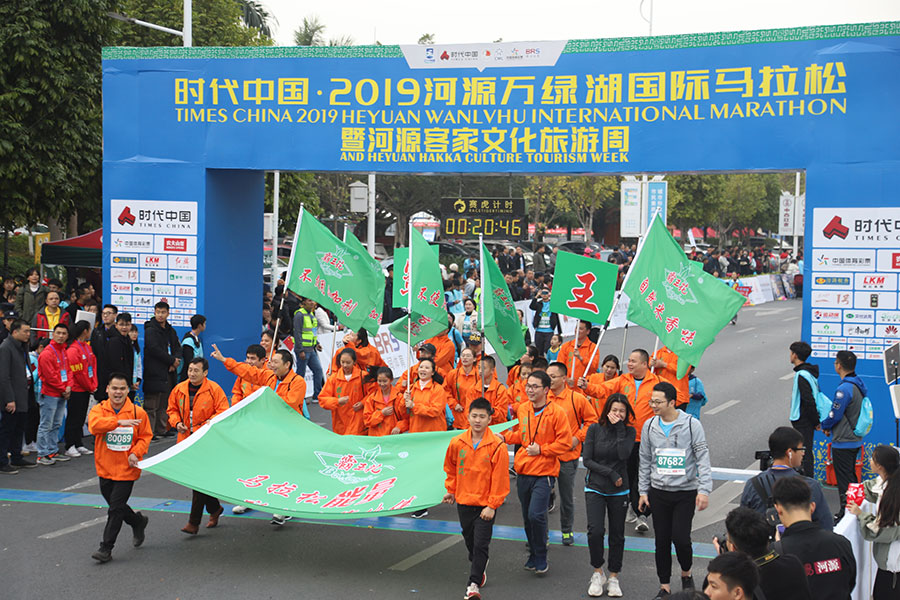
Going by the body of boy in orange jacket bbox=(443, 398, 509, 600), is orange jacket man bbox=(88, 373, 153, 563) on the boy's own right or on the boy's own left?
on the boy's own right

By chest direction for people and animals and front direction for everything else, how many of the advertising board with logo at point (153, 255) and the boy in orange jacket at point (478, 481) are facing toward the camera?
2

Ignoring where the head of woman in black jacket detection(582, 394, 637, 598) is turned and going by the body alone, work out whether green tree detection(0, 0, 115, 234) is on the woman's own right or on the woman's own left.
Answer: on the woman's own right

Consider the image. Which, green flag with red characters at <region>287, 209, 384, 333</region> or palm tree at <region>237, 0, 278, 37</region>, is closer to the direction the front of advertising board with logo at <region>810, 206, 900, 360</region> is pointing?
the green flag with red characters

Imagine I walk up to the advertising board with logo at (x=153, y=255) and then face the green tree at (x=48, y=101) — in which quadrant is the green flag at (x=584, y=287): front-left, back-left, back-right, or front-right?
back-right

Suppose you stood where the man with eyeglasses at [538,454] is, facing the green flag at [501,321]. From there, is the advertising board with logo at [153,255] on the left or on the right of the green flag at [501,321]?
left

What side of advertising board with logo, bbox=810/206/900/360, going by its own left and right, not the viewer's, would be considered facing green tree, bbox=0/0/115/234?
right

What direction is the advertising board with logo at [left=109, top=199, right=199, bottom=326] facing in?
toward the camera

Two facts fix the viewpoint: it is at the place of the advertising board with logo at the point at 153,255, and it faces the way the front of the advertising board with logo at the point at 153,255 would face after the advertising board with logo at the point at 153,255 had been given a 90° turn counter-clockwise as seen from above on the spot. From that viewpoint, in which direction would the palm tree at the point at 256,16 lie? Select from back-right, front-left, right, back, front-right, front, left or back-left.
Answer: left

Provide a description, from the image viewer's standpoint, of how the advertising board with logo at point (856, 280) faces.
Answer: facing the viewer

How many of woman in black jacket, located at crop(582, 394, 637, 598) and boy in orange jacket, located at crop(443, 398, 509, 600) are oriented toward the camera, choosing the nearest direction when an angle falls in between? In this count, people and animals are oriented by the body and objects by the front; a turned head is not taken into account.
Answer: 2

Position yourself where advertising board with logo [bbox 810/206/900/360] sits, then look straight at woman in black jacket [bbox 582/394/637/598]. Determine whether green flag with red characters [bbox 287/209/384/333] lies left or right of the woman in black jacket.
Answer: right

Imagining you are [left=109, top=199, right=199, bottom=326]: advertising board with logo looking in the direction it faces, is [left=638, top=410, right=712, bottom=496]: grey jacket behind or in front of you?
in front

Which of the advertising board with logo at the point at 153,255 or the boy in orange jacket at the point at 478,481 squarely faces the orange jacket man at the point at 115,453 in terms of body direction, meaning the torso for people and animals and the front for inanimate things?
the advertising board with logo

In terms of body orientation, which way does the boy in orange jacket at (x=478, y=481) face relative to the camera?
toward the camera
